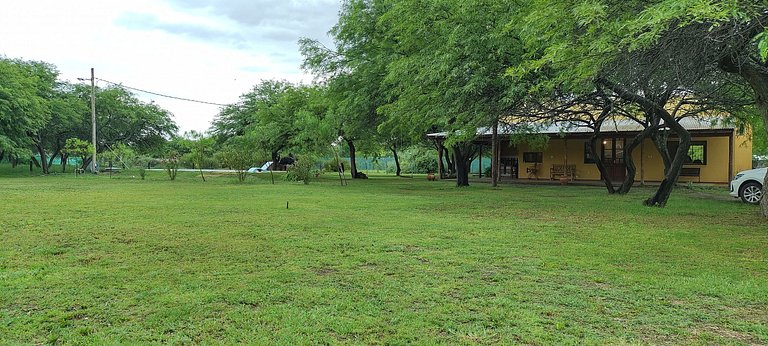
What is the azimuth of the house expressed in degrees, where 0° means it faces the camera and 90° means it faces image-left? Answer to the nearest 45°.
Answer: approximately 0°

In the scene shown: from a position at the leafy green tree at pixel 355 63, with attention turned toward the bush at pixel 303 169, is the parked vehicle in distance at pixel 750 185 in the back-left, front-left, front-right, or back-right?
back-right

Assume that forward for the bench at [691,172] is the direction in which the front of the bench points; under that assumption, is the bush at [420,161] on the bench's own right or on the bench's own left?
on the bench's own right

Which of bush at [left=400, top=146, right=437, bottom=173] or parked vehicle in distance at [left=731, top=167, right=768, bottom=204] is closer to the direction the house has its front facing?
the parked vehicle in distance

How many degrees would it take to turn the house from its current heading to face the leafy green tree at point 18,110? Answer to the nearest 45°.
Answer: approximately 90° to its right

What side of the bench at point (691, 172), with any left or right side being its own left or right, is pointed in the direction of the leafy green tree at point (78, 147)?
right

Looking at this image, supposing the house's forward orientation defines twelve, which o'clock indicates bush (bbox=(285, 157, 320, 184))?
The bush is roughly at 2 o'clock from the house.

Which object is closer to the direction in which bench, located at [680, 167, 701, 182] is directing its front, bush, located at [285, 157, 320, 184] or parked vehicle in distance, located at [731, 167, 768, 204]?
the parked vehicle in distance

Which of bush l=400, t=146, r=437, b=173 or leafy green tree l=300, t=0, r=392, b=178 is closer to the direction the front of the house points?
the leafy green tree

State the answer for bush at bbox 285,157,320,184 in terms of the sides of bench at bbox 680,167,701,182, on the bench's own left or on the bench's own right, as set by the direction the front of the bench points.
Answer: on the bench's own right

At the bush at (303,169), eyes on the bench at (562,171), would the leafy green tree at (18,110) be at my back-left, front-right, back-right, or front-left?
back-left

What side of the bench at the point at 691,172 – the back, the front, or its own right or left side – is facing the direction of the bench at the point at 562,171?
right
